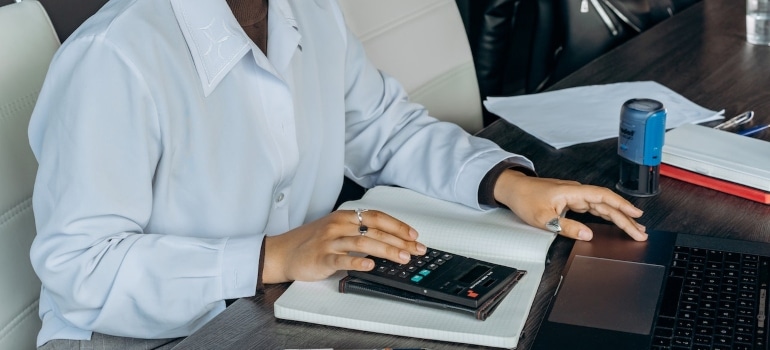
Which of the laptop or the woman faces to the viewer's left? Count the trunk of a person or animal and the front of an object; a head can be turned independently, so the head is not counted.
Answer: the laptop

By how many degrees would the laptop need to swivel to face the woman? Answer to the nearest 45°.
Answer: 0° — it already faces them

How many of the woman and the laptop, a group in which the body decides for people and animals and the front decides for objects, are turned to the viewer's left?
1

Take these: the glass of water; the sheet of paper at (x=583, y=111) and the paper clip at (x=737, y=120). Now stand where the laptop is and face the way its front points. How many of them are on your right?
3

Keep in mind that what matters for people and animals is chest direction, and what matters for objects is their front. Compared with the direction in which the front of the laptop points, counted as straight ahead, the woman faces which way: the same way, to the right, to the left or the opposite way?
the opposite way

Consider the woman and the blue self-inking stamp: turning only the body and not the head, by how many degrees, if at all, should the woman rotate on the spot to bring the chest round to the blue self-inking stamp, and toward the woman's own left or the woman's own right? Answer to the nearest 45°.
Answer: approximately 45° to the woman's own left

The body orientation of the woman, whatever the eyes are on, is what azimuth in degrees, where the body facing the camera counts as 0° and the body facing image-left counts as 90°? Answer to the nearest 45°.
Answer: approximately 315°

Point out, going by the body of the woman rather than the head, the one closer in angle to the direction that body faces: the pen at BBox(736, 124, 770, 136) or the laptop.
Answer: the laptop

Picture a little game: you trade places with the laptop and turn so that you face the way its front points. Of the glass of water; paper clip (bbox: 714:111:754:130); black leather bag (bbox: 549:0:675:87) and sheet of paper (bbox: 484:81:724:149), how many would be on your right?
4

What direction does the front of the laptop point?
to the viewer's left
